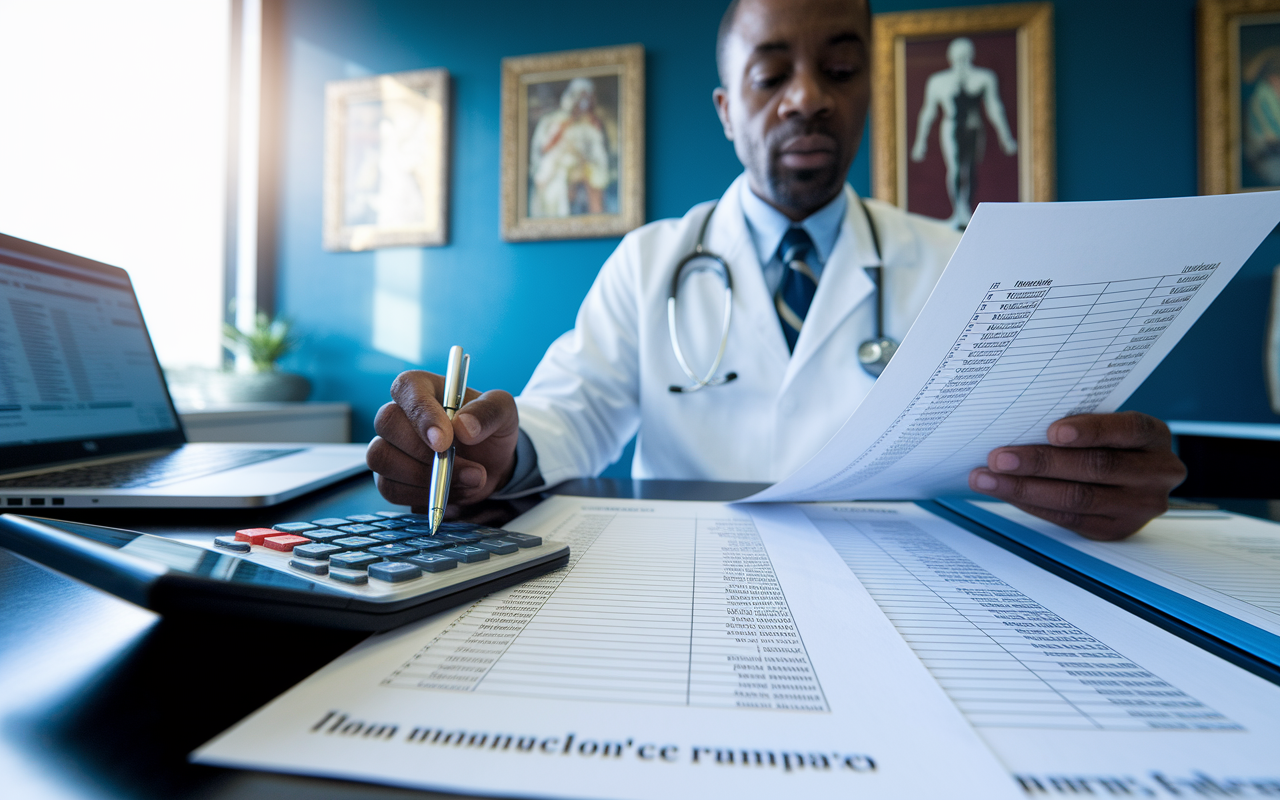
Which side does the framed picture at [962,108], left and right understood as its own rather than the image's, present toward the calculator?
front

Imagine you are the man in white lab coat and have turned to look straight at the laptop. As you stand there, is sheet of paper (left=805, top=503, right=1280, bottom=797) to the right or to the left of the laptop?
left

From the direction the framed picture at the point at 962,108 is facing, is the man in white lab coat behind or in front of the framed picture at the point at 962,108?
in front

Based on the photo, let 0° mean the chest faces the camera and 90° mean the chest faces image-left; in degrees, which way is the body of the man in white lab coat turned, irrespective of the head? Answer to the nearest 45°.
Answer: approximately 0°

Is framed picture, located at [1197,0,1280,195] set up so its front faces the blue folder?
yes

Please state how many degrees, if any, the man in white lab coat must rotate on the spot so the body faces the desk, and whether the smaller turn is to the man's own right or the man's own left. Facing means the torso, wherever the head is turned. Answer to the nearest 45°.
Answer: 0° — they already face it

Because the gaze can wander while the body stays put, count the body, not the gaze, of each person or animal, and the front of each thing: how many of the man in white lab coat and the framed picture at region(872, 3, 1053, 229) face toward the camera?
2

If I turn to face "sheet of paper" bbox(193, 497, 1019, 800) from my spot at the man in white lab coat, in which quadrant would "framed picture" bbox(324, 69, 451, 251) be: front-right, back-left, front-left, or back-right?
back-right

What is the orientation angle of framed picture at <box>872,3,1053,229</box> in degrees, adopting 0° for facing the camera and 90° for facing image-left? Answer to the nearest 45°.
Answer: approximately 0°

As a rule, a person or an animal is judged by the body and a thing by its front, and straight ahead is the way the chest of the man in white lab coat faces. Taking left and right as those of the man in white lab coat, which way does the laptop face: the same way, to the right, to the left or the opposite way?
to the left

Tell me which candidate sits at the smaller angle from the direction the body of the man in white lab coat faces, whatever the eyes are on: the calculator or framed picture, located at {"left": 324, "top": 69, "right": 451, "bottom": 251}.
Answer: the calculator
